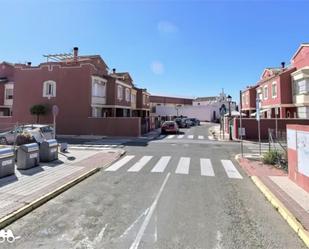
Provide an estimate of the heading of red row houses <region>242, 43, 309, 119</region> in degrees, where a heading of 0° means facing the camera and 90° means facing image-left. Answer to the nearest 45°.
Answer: approximately 45°

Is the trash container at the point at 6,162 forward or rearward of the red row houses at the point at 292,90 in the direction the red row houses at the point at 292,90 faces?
forward

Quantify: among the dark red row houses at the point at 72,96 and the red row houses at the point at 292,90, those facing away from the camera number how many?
0

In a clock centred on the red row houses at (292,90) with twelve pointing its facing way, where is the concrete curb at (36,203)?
The concrete curb is roughly at 11 o'clock from the red row houses.

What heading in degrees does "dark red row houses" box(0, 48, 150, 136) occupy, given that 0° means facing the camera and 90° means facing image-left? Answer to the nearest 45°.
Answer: approximately 315°

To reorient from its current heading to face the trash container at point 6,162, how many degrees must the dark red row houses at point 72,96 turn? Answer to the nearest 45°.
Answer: approximately 45° to its right

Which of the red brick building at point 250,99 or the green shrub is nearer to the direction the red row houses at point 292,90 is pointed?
the green shrub

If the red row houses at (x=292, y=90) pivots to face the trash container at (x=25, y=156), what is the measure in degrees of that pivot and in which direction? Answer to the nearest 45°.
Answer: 0° — it already faces it

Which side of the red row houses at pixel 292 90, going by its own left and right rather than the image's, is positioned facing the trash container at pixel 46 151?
front

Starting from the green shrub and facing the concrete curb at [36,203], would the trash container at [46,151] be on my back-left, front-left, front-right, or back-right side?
front-right

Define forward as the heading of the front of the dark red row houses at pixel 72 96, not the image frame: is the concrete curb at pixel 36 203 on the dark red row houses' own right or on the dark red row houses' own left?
on the dark red row houses' own right

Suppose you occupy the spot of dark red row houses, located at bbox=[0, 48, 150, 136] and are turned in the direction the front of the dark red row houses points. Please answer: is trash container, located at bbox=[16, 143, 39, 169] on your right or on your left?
on your right
